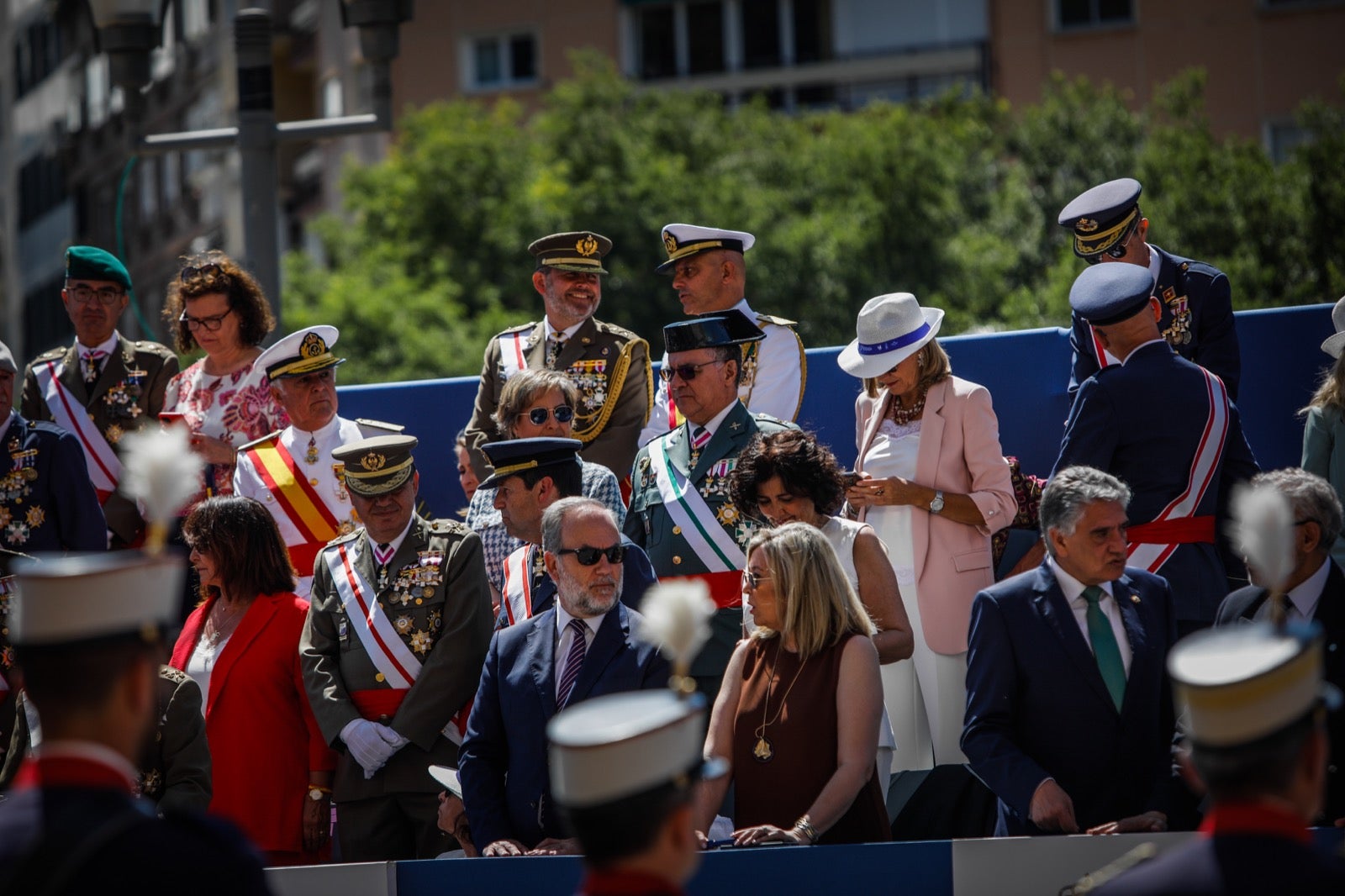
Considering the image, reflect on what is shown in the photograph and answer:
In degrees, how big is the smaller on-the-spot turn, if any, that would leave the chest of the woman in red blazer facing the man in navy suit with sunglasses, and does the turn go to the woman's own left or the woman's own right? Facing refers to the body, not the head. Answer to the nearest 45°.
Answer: approximately 90° to the woman's own left

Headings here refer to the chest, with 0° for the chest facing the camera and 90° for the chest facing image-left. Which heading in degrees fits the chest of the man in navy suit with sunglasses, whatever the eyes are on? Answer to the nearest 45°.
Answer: approximately 0°

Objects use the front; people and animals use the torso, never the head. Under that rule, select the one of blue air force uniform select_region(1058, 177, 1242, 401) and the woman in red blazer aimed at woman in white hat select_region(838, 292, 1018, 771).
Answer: the blue air force uniform

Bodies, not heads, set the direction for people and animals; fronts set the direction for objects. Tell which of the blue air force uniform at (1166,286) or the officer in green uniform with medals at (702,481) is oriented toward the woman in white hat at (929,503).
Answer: the blue air force uniform

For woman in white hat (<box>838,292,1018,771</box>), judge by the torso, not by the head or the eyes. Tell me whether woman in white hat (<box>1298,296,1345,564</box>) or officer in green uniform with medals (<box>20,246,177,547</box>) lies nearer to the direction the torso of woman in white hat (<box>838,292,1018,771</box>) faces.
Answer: the officer in green uniform with medals

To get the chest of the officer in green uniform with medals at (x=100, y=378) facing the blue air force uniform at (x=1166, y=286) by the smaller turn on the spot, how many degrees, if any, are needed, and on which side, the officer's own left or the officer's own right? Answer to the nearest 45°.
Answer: approximately 45° to the officer's own left

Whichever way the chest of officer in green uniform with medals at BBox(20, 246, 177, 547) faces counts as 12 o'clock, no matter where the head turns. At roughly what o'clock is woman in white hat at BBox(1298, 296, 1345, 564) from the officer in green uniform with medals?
The woman in white hat is roughly at 10 o'clock from the officer in green uniform with medals.

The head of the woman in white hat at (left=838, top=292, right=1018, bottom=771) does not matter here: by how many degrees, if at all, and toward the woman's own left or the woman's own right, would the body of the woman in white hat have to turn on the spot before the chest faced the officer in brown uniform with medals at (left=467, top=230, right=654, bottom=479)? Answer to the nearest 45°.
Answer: approximately 90° to the woman's own right

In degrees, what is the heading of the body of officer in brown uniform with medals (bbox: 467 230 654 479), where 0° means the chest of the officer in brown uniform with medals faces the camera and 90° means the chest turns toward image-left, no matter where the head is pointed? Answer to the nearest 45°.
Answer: approximately 0°

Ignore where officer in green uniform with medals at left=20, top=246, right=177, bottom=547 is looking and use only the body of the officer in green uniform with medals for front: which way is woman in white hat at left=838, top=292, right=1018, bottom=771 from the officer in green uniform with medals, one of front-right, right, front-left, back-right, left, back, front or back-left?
front-left

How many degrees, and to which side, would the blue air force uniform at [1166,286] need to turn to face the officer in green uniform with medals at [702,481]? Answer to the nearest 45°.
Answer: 0° — it already faces them

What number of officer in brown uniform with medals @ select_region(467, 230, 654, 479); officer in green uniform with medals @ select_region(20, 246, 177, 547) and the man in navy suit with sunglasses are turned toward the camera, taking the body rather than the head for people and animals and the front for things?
3
